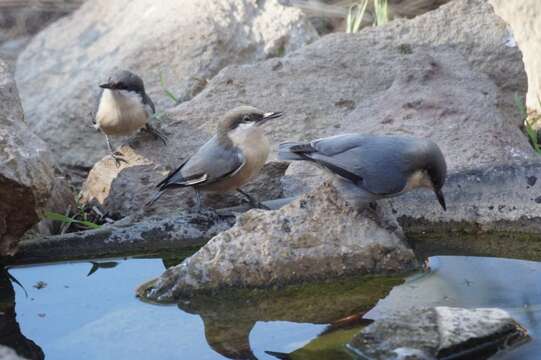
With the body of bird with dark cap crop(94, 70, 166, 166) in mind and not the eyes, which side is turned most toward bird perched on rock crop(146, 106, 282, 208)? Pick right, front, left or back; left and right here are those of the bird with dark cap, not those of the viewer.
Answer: left

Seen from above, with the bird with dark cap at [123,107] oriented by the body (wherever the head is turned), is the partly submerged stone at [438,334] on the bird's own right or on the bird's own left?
on the bird's own left

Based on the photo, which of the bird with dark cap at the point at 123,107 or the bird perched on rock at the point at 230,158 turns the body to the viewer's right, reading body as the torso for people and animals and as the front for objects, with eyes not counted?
the bird perched on rock

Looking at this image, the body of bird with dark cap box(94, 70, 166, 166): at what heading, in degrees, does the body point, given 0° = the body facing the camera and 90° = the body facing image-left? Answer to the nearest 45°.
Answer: approximately 45°

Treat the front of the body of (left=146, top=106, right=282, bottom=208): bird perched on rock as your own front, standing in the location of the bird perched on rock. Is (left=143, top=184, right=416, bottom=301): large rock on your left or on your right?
on your right

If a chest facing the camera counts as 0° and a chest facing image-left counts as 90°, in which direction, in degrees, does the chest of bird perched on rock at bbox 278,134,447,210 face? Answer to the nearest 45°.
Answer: approximately 270°

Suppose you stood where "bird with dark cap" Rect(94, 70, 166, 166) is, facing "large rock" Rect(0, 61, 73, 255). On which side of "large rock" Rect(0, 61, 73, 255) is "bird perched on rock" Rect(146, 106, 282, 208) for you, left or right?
left

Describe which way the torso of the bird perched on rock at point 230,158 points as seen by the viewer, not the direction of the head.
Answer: to the viewer's right

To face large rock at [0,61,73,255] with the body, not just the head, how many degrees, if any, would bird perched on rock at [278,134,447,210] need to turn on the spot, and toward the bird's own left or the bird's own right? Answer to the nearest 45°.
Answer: approximately 180°

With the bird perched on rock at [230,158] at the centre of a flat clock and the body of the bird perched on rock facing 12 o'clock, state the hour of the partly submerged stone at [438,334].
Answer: The partly submerged stone is roughly at 2 o'clock from the bird perched on rock.

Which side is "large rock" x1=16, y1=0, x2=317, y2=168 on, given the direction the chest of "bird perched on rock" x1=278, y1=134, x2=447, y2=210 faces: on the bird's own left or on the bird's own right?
on the bird's own left

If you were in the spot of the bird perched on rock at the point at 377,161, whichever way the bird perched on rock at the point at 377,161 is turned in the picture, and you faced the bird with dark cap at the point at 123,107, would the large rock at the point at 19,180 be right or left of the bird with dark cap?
left

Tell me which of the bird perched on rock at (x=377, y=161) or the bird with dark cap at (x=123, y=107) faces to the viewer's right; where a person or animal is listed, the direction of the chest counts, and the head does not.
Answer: the bird perched on rock
